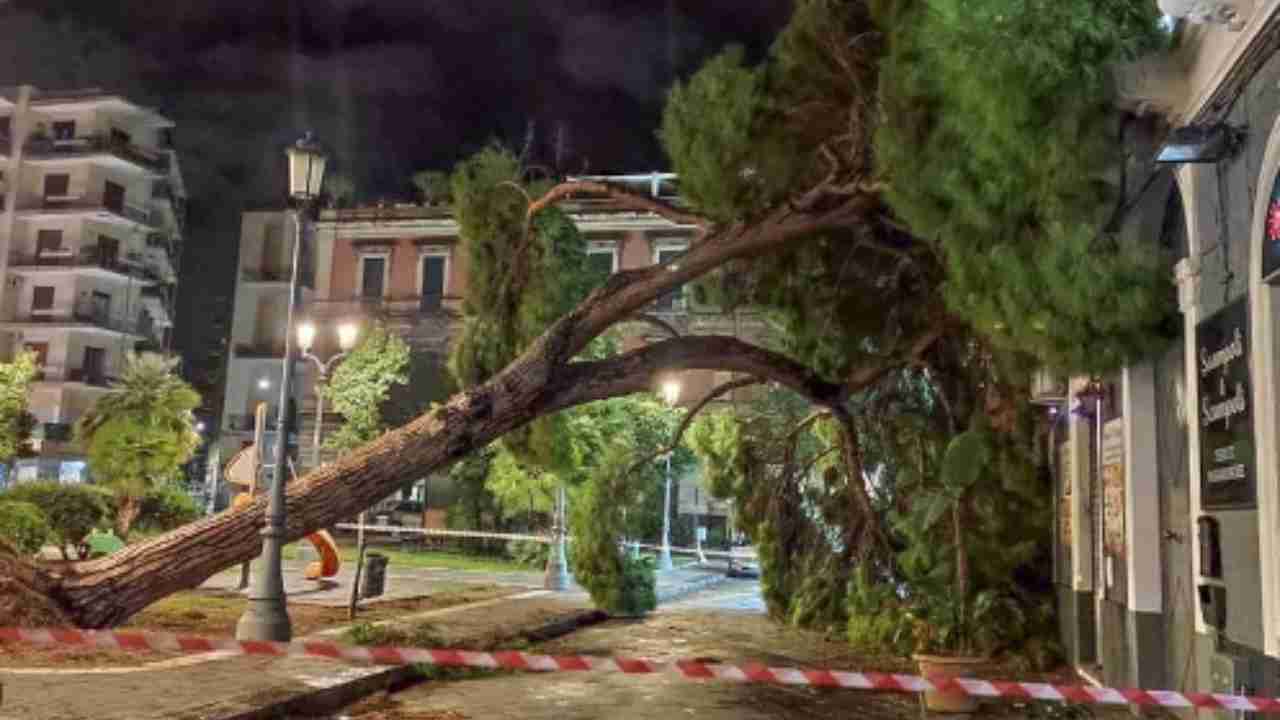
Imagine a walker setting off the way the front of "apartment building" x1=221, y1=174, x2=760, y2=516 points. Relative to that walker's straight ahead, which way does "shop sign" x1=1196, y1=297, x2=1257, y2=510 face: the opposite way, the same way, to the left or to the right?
to the right

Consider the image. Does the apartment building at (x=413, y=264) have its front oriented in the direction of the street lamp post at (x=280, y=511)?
yes

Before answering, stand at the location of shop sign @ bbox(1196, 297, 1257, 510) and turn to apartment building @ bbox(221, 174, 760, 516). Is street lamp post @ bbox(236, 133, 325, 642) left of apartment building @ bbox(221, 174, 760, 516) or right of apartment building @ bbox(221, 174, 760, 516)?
left

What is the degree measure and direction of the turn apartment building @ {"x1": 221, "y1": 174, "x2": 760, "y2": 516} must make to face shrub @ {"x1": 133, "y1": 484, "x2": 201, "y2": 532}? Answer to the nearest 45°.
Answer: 0° — it already faces it

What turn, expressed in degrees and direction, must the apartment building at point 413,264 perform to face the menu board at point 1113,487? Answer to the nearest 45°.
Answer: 0° — it already faces it

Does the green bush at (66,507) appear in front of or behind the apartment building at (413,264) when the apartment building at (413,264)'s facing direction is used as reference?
in front

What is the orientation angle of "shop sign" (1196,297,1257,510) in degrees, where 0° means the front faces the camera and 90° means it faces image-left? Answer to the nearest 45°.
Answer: approximately 45°

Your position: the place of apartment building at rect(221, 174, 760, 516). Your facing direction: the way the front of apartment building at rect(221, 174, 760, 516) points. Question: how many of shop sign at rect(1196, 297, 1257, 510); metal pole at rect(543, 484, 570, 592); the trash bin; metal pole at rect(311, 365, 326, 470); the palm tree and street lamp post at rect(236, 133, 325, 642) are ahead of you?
6

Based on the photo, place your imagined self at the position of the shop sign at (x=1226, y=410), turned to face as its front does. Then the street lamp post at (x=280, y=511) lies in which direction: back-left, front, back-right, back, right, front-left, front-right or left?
front-right

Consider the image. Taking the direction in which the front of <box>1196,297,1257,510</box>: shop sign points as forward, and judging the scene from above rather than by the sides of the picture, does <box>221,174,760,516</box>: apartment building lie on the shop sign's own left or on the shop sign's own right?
on the shop sign's own right

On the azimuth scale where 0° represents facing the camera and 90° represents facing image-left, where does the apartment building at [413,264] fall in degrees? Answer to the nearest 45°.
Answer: approximately 0°

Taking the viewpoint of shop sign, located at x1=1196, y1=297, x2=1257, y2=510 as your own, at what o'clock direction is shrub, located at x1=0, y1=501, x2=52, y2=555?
The shrub is roughly at 2 o'clock from the shop sign.

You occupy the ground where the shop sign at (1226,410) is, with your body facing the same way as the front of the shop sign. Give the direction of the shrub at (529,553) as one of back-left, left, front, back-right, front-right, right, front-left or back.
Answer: right

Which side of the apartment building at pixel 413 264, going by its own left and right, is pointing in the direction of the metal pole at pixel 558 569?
front

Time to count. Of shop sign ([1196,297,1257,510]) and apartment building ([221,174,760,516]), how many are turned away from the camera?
0

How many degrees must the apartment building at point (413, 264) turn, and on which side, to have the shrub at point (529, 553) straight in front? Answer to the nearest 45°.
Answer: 0° — it already faces it

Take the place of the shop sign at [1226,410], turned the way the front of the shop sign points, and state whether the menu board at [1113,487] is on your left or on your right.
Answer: on your right
